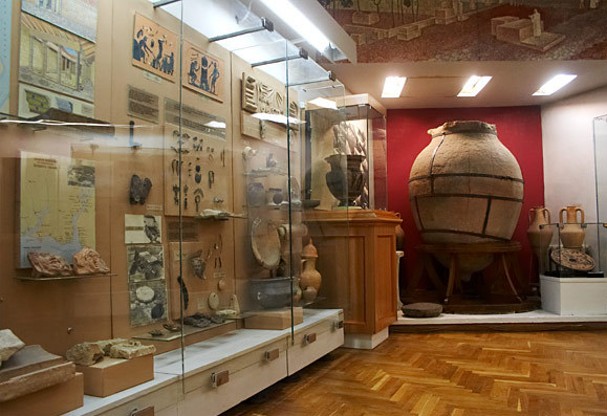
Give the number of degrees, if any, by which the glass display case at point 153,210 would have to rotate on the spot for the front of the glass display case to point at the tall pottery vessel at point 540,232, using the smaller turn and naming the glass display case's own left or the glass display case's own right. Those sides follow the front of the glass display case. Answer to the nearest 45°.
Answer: approximately 90° to the glass display case's own left

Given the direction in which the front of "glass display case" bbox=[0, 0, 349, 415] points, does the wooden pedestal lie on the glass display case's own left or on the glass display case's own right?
on the glass display case's own left

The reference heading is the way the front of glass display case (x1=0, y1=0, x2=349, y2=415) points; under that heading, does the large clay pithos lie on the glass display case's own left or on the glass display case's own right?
on the glass display case's own left

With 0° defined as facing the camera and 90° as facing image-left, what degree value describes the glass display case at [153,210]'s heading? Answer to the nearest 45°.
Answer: approximately 315°

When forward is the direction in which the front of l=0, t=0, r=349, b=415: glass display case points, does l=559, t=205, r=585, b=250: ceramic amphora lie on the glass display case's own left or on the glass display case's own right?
on the glass display case's own left

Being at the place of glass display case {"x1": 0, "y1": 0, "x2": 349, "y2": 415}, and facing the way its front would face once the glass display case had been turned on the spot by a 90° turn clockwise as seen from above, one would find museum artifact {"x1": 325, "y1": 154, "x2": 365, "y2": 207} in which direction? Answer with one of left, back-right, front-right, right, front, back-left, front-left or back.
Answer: back

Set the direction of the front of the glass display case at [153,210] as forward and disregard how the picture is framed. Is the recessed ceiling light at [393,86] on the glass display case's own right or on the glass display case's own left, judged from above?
on the glass display case's own left
